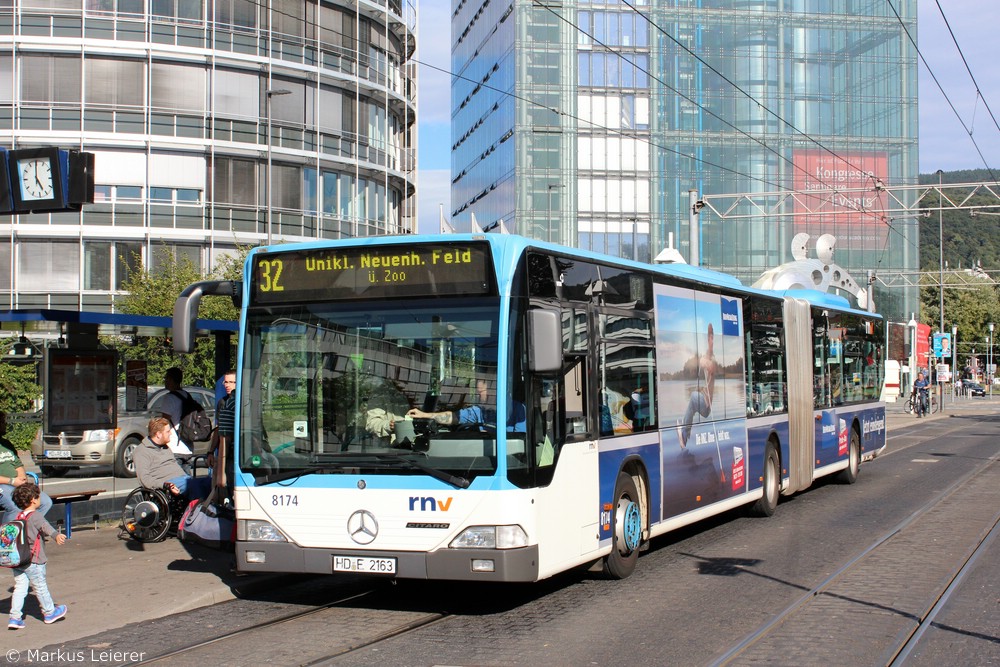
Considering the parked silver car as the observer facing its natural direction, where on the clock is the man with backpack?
The man with backpack is roughly at 10 o'clock from the parked silver car.

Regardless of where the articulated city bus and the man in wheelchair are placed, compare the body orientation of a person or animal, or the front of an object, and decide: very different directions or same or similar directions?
very different directions

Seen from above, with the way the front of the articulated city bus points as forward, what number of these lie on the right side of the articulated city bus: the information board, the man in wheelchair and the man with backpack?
3

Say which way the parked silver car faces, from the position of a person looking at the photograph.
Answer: facing the viewer and to the left of the viewer

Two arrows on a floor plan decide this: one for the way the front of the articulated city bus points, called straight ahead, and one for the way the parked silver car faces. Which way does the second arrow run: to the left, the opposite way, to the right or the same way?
the same way

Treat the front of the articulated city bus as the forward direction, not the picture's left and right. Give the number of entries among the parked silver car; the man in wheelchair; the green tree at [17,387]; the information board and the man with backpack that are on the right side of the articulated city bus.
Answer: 5

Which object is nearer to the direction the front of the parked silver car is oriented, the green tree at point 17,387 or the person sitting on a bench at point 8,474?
the person sitting on a bench

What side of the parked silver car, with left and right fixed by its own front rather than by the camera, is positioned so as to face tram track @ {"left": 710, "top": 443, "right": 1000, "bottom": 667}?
left

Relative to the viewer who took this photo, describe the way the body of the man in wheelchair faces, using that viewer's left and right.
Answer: facing to the right of the viewer

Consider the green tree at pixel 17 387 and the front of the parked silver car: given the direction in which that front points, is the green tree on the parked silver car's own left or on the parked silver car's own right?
on the parked silver car's own right

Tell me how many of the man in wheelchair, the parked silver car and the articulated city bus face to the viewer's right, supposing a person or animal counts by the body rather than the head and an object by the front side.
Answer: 1

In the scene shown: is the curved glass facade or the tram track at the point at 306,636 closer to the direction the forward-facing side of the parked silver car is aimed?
the tram track

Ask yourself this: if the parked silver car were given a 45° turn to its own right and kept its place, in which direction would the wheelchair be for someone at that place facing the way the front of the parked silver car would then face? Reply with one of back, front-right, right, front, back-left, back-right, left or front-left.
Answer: left

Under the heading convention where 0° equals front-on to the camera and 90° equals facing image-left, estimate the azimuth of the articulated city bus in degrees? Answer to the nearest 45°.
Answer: approximately 45°

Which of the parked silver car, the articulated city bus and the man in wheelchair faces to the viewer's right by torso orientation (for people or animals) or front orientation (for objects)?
the man in wheelchair

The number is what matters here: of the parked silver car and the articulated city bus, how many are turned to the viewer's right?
0

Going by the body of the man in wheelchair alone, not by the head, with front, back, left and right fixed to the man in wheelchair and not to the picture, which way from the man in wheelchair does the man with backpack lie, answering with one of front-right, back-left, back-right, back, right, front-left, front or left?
left
